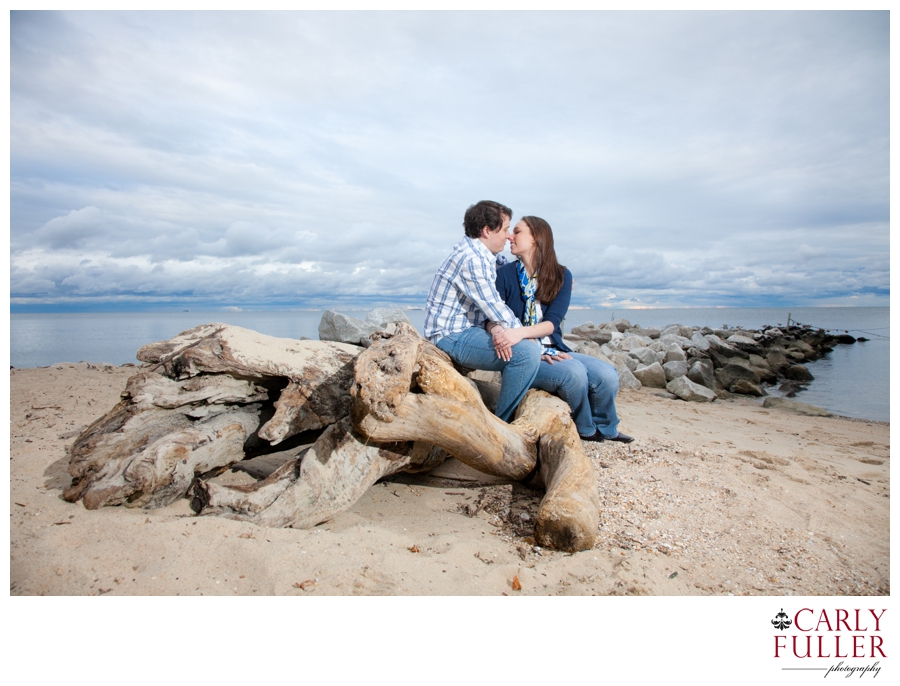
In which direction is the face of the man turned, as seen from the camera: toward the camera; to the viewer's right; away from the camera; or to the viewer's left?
to the viewer's right

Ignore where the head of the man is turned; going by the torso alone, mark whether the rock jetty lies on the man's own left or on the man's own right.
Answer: on the man's own left

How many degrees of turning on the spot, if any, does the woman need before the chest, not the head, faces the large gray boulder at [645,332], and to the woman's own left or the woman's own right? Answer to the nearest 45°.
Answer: approximately 180°

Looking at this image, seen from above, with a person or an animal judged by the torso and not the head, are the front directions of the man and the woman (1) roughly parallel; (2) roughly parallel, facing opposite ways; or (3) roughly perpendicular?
roughly perpendicular

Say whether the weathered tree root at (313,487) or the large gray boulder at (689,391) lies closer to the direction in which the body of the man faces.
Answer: the large gray boulder

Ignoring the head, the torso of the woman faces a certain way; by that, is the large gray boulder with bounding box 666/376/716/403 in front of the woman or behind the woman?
behind

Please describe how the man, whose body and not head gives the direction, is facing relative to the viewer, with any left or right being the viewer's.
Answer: facing to the right of the viewer

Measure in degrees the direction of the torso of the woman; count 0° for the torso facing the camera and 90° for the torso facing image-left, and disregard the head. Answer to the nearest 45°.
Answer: approximately 0°

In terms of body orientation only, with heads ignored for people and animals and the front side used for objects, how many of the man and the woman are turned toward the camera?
1
